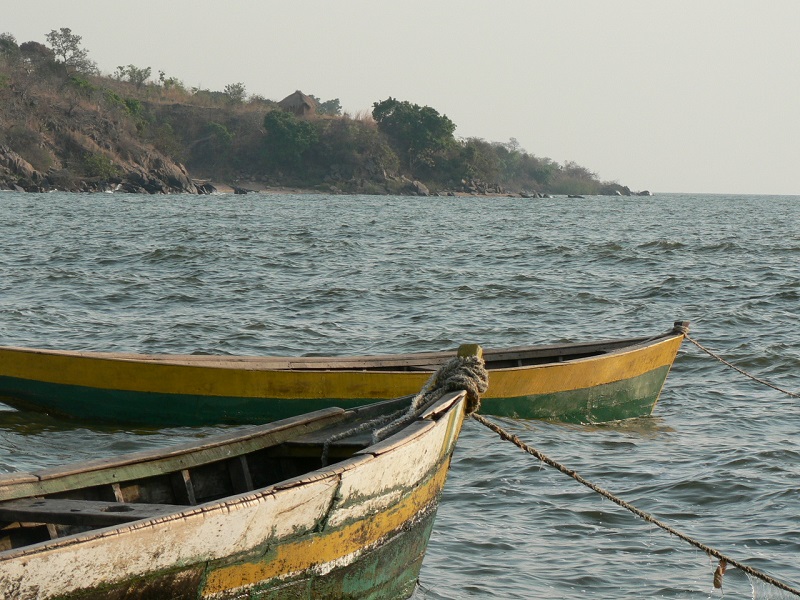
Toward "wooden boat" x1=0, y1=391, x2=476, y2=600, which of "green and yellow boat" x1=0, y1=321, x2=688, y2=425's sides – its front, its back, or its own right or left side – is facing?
right

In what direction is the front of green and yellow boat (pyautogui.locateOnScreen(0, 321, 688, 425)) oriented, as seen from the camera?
facing to the right of the viewer

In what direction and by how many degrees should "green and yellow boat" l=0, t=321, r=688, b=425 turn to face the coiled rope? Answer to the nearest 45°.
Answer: approximately 45° to its right
